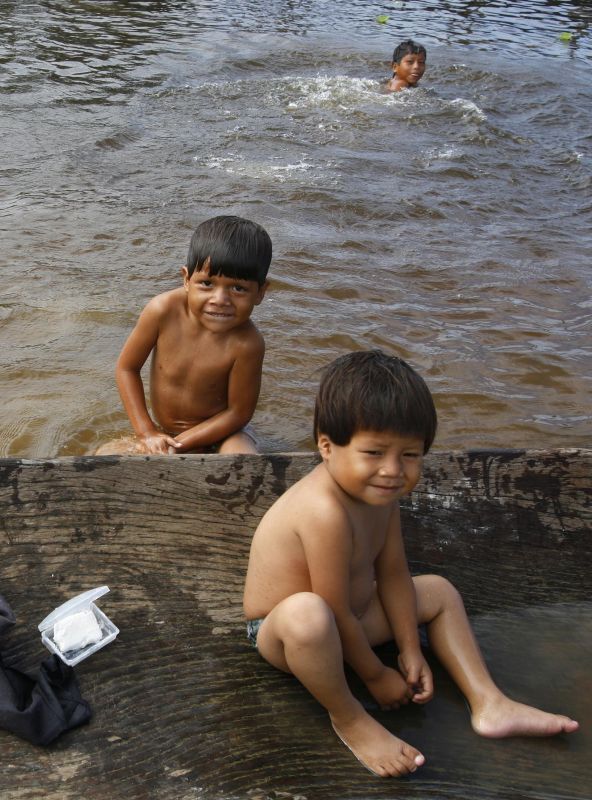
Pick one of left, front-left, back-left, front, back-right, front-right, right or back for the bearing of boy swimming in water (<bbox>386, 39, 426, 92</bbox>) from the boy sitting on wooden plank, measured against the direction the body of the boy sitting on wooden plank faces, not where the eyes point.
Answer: back-left

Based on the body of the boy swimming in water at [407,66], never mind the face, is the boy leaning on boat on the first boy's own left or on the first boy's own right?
on the first boy's own right

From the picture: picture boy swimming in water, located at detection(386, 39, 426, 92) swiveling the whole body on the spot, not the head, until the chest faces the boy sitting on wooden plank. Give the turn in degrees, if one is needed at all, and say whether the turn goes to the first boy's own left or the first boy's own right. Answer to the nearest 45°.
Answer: approximately 45° to the first boy's own right

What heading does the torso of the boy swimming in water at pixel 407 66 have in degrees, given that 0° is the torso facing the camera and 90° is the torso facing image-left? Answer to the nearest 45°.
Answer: approximately 315°

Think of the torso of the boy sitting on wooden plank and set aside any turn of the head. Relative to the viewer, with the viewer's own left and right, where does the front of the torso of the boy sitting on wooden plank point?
facing the viewer and to the right of the viewer

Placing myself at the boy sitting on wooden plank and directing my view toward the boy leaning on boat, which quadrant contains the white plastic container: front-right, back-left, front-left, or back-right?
front-left

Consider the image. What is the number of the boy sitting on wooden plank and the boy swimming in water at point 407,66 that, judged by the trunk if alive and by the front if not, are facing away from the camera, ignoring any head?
0

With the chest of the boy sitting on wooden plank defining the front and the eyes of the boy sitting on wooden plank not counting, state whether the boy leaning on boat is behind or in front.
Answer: behind
